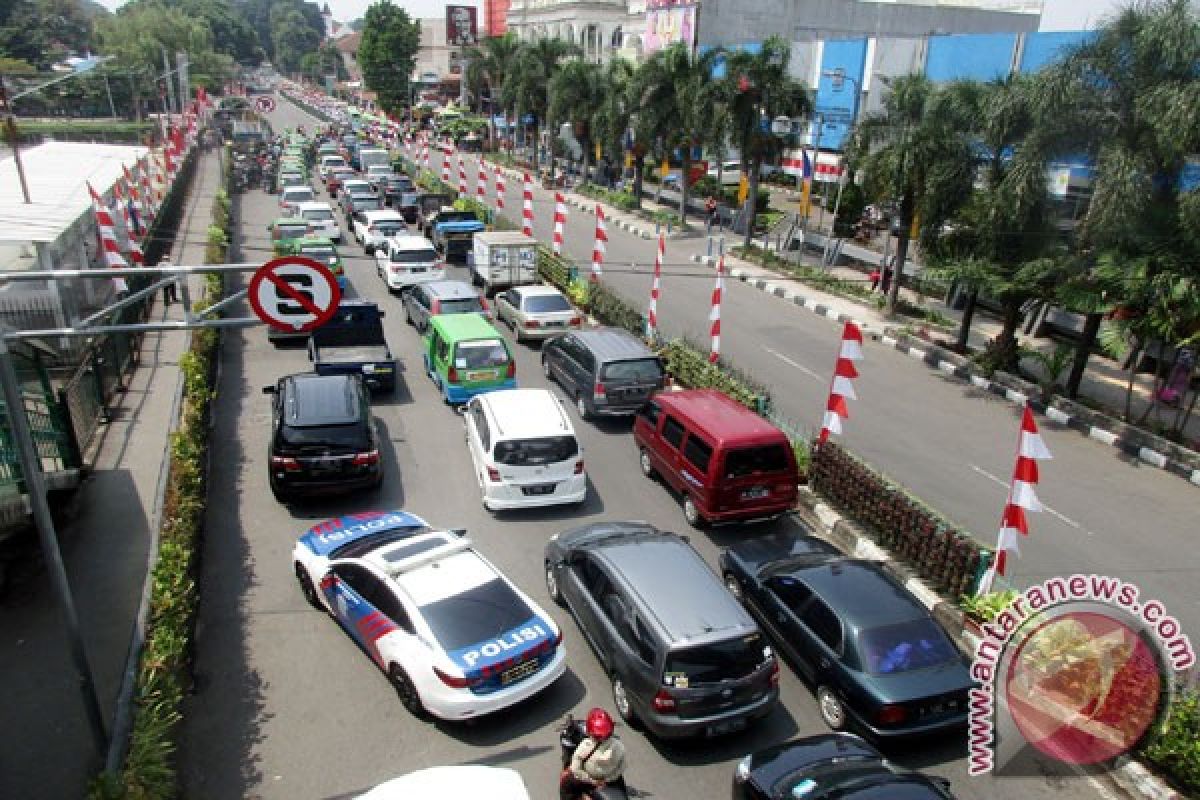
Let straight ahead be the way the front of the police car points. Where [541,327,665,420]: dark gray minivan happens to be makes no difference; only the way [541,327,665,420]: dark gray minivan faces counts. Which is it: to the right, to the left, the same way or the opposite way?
the same way

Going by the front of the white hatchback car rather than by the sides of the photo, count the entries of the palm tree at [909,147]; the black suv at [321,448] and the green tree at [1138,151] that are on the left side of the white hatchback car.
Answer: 1

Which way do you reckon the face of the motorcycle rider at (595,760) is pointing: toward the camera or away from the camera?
away from the camera

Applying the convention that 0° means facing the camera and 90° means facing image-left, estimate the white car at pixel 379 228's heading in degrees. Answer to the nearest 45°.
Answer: approximately 135°

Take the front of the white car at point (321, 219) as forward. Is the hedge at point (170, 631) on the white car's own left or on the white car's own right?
on the white car's own left

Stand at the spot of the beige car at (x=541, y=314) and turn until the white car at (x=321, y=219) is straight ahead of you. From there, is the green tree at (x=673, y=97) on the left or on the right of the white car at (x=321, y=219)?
right

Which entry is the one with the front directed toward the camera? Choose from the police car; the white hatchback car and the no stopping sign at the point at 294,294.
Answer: the no stopping sign

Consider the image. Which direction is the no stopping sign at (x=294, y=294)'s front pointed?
toward the camera

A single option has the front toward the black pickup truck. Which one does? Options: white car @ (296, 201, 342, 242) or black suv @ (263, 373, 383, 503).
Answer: the black suv

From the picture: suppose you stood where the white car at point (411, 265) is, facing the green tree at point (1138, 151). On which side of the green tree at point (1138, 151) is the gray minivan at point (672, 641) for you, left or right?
right

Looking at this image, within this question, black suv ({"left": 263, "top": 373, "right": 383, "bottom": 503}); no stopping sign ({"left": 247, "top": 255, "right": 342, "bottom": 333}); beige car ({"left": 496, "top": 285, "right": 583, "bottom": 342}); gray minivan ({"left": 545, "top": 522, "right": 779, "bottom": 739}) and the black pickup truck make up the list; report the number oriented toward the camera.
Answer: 1

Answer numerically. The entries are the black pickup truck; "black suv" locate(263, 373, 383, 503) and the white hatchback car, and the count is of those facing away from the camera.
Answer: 3

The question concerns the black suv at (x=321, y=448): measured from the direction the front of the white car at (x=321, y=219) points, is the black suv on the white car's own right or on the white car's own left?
on the white car's own left

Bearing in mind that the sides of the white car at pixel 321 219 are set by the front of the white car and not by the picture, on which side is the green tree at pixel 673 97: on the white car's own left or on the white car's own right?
on the white car's own right

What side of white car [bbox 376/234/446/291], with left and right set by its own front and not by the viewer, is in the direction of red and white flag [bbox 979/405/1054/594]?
back

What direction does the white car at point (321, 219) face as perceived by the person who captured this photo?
facing away from the viewer and to the left of the viewer

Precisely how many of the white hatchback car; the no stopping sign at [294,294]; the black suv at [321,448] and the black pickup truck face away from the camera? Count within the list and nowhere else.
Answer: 3

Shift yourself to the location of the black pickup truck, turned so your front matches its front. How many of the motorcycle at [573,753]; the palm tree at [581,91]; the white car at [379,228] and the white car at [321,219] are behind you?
1

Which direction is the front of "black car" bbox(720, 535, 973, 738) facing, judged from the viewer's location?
facing away from the viewer and to the left of the viewer

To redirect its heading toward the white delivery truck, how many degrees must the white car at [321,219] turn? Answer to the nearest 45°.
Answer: approximately 180°

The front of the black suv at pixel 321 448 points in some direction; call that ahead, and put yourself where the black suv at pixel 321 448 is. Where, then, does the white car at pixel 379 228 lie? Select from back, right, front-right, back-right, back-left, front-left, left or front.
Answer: front

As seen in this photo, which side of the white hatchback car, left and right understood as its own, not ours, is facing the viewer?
back
